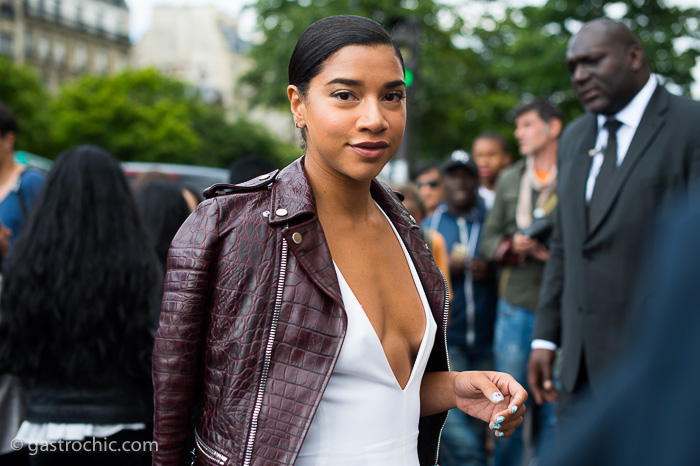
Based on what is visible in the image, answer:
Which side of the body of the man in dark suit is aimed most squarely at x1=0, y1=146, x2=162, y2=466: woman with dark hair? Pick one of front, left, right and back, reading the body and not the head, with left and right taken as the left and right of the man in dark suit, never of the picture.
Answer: front

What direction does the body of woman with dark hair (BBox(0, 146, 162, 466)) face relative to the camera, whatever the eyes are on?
away from the camera

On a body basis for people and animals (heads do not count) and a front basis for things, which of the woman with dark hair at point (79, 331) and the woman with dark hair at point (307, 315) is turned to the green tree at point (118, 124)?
the woman with dark hair at point (79, 331)

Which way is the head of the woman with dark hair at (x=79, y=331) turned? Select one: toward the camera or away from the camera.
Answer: away from the camera

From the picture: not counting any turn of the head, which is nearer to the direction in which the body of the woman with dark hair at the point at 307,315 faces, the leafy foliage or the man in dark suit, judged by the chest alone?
the man in dark suit

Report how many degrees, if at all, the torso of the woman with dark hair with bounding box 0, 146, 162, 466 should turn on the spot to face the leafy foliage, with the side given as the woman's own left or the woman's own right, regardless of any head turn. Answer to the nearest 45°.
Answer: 0° — they already face it

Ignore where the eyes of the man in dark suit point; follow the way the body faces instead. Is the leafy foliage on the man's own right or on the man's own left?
on the man's own right

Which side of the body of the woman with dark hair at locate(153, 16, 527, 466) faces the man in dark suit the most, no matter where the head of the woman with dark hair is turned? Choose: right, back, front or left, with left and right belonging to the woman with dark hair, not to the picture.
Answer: left

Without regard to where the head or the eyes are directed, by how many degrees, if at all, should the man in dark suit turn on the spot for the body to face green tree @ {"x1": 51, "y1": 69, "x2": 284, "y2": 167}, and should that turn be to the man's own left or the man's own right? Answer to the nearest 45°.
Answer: approximately 90° to the man's own right

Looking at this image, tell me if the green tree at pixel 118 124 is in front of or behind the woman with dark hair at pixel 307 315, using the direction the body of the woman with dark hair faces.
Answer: behind

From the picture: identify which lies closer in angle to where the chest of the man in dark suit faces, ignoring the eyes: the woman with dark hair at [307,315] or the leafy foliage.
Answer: the woman with dark hair

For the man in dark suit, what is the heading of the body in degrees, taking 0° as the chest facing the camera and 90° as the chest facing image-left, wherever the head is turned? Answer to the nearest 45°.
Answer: approximately 45°

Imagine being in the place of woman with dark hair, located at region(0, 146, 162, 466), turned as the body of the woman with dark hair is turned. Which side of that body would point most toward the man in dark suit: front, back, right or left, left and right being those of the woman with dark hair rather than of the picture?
right

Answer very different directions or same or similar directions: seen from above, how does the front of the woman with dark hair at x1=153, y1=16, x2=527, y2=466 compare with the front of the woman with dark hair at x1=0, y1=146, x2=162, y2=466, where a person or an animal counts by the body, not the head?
very different directions

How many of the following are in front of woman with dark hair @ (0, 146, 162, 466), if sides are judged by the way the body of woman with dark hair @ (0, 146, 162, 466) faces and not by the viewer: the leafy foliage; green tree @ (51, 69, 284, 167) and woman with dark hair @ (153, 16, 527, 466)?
2
